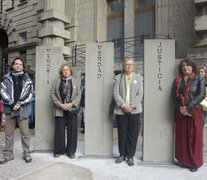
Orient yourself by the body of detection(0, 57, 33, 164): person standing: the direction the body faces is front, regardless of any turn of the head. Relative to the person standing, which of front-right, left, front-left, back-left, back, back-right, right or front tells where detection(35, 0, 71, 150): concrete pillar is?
back-left

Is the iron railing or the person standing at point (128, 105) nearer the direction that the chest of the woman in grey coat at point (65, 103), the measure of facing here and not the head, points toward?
the person standing

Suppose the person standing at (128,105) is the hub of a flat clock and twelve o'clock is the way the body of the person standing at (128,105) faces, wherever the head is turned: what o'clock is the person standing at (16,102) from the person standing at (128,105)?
the person standing at (16,102) is roughly at 3 o'clock from the person standing at (128,105).

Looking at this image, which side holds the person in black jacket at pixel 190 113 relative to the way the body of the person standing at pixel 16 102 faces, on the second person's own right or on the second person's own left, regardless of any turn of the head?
on the second person's own left

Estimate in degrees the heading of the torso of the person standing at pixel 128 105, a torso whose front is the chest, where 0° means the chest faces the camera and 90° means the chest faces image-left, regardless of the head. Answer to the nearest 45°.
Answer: approximately 0°

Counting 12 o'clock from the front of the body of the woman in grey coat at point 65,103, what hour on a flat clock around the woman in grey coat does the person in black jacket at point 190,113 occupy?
The person in black jacket is roughly at 10 o'clock from the woman in grey coat.
